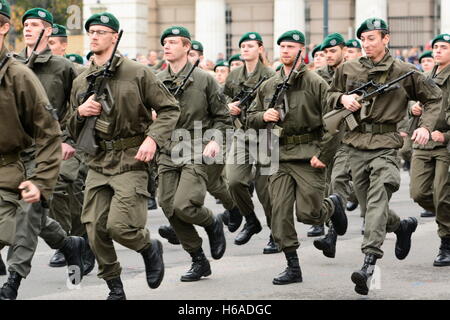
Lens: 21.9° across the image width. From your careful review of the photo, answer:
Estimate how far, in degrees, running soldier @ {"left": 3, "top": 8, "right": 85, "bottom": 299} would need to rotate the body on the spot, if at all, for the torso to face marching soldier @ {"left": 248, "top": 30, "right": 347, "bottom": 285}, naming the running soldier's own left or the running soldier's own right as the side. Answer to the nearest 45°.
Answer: approximately 135° to the running soldier's own left

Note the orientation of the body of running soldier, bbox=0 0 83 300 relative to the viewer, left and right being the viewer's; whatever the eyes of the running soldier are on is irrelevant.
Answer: facing the viewer and to the left of the viewer

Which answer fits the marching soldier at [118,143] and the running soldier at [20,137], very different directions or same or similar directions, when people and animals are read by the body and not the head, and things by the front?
same or similar directions

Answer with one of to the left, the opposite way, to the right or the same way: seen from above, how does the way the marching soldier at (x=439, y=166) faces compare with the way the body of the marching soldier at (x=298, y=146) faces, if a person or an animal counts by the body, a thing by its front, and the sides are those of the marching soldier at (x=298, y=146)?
the same way

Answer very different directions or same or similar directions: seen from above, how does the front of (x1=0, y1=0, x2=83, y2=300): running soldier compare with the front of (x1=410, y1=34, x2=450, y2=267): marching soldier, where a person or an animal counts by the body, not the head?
same or similar directions

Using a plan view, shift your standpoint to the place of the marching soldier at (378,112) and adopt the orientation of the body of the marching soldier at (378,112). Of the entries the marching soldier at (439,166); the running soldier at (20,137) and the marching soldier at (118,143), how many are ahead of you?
2

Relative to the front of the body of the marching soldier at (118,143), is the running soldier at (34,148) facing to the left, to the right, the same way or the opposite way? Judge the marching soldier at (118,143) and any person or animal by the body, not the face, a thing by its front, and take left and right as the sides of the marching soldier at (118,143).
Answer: the same way

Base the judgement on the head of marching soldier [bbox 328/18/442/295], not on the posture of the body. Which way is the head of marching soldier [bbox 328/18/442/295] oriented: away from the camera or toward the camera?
toward the camera

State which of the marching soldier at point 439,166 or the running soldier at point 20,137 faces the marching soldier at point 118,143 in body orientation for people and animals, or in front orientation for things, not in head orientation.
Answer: the marching soldier at point 439,166

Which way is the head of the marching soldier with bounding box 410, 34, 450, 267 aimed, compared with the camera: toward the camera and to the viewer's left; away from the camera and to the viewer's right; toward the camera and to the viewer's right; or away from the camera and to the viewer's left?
toward the camera and to the viewer's left

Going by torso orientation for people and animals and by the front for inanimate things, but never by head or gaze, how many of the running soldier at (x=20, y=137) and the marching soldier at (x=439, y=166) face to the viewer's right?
0

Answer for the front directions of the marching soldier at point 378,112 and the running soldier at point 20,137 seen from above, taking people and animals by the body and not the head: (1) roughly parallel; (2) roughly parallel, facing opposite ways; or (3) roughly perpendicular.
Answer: roughly parallel

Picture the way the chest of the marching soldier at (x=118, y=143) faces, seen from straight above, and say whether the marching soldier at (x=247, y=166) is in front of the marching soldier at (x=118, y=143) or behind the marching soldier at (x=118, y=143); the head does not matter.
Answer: behind

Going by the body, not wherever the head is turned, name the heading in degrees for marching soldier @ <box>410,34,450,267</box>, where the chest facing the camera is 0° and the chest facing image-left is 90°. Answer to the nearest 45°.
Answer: approximately 45°

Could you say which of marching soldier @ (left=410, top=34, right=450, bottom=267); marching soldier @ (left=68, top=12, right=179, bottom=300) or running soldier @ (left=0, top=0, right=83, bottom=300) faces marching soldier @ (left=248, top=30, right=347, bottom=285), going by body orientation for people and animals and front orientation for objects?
marching soldier @ (left=410, top=34, right=450, bottom=267)

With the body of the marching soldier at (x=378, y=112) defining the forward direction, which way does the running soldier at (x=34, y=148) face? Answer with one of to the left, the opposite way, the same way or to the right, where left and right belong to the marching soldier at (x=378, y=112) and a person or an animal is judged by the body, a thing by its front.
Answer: the same way
